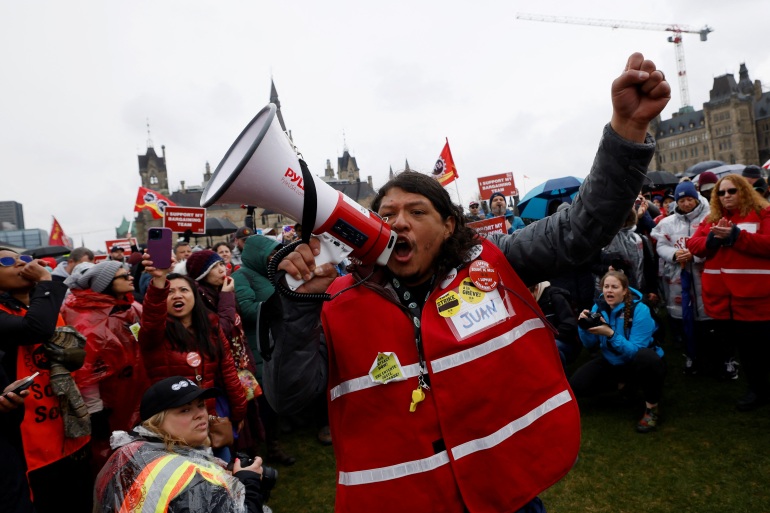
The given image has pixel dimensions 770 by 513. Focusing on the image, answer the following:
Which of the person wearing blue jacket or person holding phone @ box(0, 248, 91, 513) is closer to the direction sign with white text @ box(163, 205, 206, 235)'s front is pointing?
the person holding phone

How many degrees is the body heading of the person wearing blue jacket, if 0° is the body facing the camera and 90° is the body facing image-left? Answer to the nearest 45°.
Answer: approximately 45°

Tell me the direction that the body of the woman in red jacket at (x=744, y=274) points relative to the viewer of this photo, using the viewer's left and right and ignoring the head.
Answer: facing the viewer and to the left of the viewer

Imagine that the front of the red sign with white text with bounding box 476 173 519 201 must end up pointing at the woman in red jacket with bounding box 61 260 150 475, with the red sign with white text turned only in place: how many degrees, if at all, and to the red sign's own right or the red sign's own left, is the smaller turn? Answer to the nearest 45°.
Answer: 0° — it already faces them

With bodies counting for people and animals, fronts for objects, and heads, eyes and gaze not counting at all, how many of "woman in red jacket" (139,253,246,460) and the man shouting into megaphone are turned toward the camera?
2

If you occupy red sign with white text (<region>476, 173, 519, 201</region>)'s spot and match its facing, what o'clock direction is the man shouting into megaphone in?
The man shouting into megaphone is roughly at 12 o'clock from the red sign with white text.

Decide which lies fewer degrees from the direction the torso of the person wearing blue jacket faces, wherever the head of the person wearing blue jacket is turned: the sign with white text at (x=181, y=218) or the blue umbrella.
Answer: the sign with white text

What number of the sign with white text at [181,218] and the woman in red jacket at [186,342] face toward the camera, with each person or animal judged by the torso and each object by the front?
2

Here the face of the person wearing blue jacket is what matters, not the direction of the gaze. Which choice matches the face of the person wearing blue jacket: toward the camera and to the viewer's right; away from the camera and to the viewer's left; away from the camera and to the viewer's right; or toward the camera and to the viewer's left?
toward the camera and to the viewer's left

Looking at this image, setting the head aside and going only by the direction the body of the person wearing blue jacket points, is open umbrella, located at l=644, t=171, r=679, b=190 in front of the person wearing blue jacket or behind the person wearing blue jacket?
behind

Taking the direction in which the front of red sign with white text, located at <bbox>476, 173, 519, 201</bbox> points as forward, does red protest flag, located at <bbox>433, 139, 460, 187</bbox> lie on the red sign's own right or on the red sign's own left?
on the red sign's own right

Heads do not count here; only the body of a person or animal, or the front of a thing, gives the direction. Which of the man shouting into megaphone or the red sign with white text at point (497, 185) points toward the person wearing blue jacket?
the red sign with white text

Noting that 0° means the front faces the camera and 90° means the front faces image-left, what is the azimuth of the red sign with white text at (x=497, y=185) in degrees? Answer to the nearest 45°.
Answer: approximately 0°
